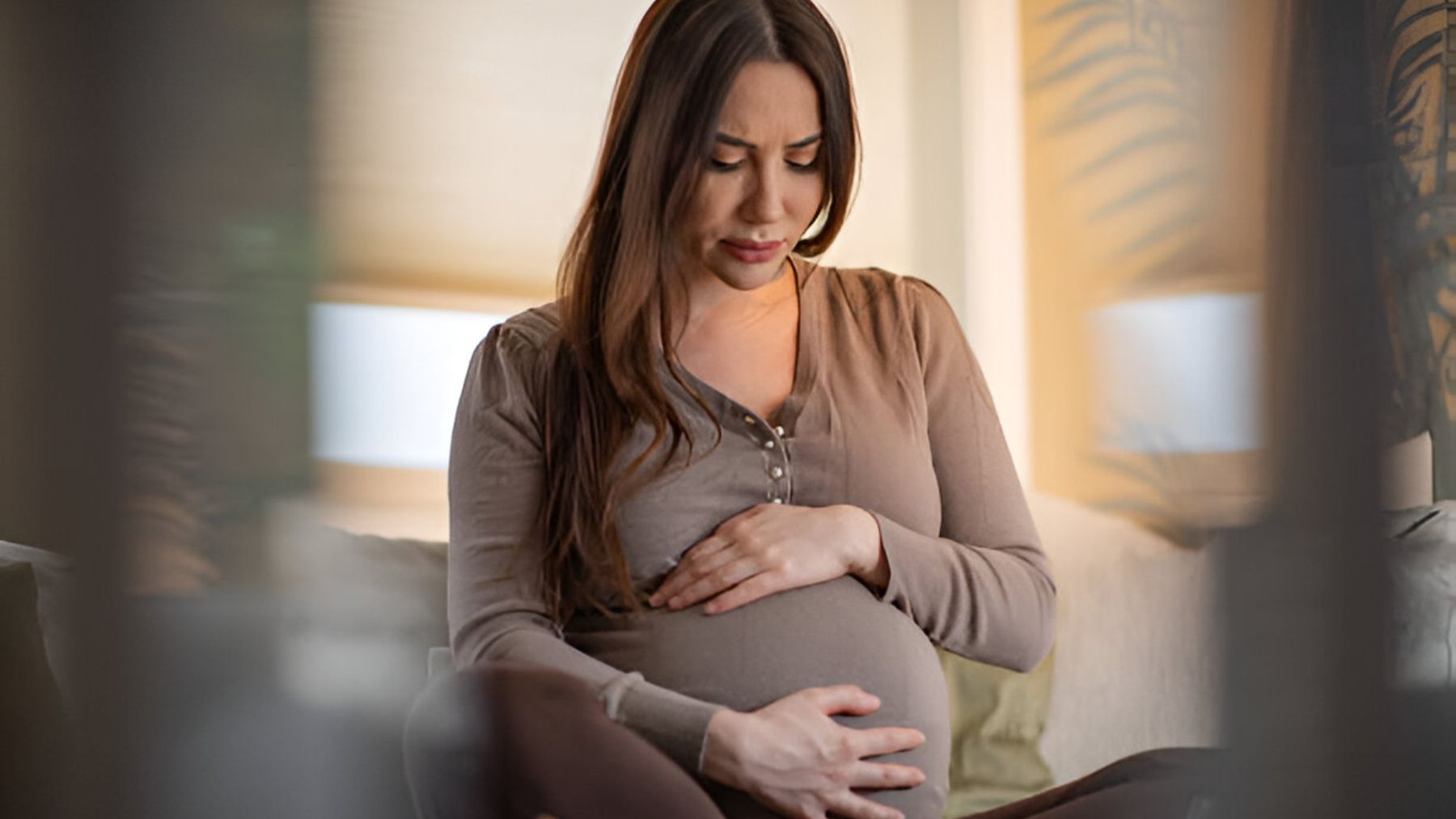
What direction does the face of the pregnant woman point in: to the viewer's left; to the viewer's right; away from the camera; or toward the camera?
toward the camera

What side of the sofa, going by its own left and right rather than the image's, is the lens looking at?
front
